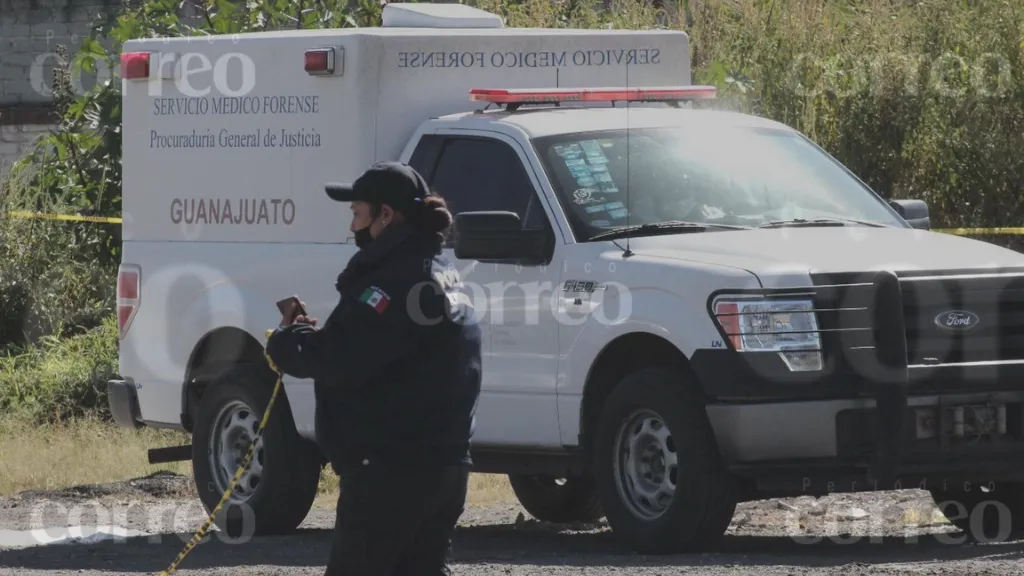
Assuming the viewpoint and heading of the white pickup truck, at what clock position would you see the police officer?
The police officer is roughly at 2 o'clock from the white pickup truck.

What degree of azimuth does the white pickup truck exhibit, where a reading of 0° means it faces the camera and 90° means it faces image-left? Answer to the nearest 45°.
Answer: approximately 315°

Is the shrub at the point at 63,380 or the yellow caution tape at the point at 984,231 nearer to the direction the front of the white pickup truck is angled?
the yellow caution tape

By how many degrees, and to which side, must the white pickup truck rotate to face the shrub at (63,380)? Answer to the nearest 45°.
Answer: approximately 180°

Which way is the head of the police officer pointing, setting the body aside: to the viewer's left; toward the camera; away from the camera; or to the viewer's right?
to the viewer's left

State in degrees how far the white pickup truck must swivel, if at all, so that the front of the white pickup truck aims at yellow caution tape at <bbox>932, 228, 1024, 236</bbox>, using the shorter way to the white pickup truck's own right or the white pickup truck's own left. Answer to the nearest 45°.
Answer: approximately 90° to the white pickup truck's own left
